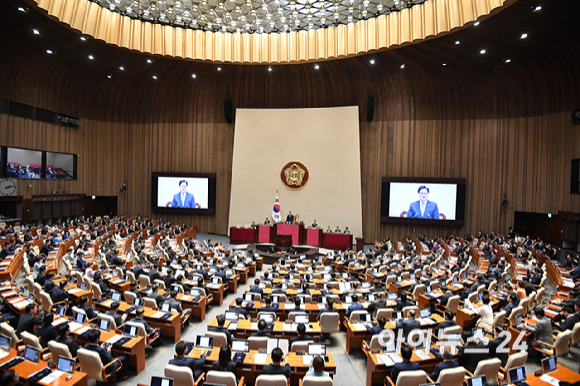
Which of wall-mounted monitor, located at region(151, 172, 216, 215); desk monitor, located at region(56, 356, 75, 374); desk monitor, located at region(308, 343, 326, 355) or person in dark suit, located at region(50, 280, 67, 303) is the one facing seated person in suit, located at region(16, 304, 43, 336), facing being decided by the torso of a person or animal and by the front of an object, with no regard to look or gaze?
the wall-mounted monitor

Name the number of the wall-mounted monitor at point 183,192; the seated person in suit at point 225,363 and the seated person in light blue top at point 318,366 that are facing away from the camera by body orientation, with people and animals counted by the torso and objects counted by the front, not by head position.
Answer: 2

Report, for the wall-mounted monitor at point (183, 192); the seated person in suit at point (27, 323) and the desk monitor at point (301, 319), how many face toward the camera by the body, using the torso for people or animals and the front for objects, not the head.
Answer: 2

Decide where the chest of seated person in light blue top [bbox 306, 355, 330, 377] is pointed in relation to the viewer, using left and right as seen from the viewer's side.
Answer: facing away from the viewer

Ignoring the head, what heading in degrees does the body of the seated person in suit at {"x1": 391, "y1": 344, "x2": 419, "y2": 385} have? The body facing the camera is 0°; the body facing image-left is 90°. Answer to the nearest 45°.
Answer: approximately 180°

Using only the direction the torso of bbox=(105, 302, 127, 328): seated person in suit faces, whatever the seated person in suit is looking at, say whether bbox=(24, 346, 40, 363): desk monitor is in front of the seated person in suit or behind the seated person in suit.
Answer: behind

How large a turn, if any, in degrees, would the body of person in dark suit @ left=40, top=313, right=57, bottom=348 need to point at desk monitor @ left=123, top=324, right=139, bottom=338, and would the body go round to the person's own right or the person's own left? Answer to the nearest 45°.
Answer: approximately 45° to the person's own right

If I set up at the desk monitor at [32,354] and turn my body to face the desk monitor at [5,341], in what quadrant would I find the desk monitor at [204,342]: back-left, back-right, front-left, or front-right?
back-right

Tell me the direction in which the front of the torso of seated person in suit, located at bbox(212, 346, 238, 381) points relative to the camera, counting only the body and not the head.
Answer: away from the camera
